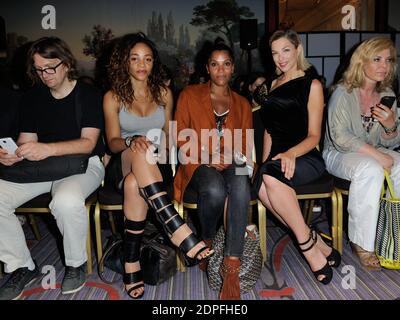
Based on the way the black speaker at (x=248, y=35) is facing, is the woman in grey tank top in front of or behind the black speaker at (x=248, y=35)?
in front

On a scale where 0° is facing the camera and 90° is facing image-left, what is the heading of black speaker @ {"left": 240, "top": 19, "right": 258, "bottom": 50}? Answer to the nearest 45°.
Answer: approximately 0°

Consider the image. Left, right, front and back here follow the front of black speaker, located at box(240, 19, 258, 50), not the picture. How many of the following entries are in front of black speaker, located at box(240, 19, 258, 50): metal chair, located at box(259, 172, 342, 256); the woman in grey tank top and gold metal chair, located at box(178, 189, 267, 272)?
3

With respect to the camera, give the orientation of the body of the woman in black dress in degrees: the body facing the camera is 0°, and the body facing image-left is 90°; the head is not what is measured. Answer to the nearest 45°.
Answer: approximately 45°

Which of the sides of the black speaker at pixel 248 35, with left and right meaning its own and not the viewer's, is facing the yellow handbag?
front

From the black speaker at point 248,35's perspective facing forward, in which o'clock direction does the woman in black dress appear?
The woman in black dress is roughly at 12 o'clock from the black speaker.

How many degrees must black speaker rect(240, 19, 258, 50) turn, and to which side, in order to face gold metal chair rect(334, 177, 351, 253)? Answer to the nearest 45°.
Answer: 0° — it already faces it

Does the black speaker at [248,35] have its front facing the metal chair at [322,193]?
yes
